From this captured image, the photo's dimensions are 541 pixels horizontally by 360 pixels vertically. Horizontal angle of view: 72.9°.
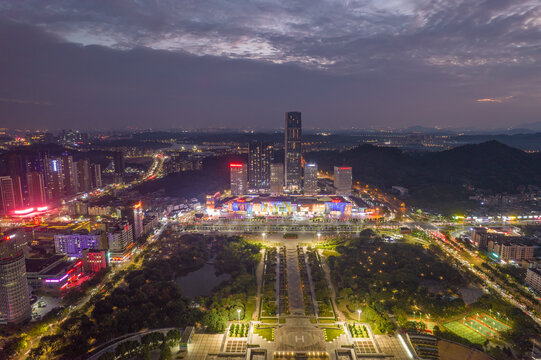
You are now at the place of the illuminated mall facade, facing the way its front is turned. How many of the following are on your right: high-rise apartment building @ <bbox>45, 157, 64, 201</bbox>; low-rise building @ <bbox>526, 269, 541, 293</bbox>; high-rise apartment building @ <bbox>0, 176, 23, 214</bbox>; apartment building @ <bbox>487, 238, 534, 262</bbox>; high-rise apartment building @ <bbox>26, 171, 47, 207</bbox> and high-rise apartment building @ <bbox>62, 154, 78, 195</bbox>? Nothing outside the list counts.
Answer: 4

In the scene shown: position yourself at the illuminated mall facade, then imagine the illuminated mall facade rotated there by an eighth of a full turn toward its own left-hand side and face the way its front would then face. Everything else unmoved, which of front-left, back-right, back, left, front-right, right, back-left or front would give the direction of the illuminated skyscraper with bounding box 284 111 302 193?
back-left

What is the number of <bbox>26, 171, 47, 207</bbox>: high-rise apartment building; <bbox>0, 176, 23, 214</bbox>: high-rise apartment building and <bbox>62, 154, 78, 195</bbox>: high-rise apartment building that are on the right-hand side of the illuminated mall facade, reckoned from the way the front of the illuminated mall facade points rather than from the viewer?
3

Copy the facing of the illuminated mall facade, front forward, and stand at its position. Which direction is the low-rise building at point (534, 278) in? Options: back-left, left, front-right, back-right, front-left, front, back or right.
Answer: front-left

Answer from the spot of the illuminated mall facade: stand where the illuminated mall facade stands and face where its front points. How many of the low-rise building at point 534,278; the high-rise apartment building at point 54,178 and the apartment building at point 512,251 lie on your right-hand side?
1

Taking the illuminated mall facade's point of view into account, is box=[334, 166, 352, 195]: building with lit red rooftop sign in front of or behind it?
behind

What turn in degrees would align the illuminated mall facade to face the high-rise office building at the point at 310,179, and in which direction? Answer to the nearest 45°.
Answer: approximately 180°

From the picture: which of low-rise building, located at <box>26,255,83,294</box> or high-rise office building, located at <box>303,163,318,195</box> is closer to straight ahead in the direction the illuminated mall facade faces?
the low-rise building

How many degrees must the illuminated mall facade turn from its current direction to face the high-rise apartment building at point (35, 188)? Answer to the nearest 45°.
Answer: approximately 90° to its right

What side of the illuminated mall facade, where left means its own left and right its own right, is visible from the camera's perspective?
front

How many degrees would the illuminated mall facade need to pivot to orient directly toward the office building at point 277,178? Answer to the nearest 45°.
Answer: approximately 180°

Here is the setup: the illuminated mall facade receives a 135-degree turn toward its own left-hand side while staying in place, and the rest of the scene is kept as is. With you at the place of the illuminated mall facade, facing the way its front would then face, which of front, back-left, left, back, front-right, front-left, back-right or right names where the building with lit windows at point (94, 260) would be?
back

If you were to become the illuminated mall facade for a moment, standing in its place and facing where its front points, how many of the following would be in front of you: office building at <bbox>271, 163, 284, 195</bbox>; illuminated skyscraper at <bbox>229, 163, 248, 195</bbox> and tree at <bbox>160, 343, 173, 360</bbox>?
1

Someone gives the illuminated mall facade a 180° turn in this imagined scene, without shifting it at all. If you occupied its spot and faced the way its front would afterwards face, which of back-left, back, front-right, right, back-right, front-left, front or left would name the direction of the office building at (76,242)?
back-left

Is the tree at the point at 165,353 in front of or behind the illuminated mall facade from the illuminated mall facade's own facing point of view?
in front

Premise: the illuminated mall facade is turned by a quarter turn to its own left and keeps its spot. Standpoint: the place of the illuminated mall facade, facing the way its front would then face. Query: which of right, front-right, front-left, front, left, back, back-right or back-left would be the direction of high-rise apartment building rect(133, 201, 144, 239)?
back-right
